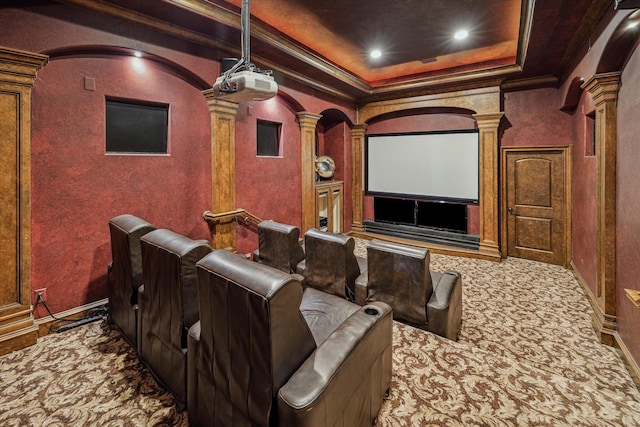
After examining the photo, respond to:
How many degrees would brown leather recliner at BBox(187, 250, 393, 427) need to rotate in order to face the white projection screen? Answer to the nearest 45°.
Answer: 0° — it already faces it

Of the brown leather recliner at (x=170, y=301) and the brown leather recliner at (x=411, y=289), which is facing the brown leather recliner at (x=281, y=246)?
the brown leather recliner at (x=170, y=301)

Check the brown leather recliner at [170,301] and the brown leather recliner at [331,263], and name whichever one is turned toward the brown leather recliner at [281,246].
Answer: the brown leather recliner at [170,301]

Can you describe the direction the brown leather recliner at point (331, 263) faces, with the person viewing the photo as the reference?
facing away from the viewer and to the right of the viewer

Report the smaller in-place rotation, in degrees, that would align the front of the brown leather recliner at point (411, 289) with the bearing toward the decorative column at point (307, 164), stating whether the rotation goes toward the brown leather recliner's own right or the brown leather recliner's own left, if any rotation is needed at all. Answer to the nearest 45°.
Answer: approximately 90° to the brown leather recliner's own left

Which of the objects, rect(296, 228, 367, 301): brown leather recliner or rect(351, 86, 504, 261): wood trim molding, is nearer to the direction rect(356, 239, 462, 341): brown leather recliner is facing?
the wood trim molding

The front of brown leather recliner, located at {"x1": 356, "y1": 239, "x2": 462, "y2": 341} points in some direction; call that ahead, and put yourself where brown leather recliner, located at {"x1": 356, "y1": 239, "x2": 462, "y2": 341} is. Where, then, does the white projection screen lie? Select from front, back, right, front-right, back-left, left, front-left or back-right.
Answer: front-left

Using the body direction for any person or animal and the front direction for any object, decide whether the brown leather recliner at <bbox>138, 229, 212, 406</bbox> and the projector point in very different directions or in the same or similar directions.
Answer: same or similar directions

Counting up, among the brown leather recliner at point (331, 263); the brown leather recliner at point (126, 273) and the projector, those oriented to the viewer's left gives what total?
0

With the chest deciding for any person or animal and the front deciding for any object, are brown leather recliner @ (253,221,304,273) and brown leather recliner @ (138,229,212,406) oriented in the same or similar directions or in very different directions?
same or similar directions

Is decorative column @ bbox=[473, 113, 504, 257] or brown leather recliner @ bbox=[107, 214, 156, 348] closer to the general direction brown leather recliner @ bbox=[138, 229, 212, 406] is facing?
the decorative column

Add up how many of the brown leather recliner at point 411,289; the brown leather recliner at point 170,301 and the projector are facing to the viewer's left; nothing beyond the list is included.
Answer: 0

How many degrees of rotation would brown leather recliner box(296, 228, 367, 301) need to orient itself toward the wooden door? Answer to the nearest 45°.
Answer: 0° — it already faces it

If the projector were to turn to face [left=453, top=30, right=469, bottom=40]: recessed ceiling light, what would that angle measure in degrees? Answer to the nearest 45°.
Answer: approximately 45° to its right

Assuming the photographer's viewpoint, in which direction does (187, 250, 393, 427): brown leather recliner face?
facing away from the viewer and to the right of the viewer

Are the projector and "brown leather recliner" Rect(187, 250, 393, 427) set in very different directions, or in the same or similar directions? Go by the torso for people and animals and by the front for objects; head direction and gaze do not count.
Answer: same or similar directions

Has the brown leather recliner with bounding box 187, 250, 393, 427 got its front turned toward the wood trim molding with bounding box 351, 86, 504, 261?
yes

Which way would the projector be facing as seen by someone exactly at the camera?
facing away from the viewer and to the right of the viewer

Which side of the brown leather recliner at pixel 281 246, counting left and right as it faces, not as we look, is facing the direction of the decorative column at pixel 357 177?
front

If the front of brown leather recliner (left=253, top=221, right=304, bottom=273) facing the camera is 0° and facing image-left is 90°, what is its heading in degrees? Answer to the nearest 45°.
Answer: approximately 225°

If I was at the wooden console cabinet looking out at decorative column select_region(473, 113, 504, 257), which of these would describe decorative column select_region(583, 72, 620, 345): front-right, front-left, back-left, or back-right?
front-right
